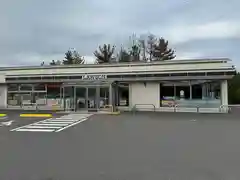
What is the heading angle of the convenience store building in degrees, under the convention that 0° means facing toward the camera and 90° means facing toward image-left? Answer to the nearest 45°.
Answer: approximately 0°
